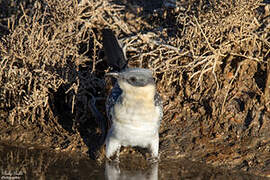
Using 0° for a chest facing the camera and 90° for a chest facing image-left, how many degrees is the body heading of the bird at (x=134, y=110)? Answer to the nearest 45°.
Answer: approximately 0°
